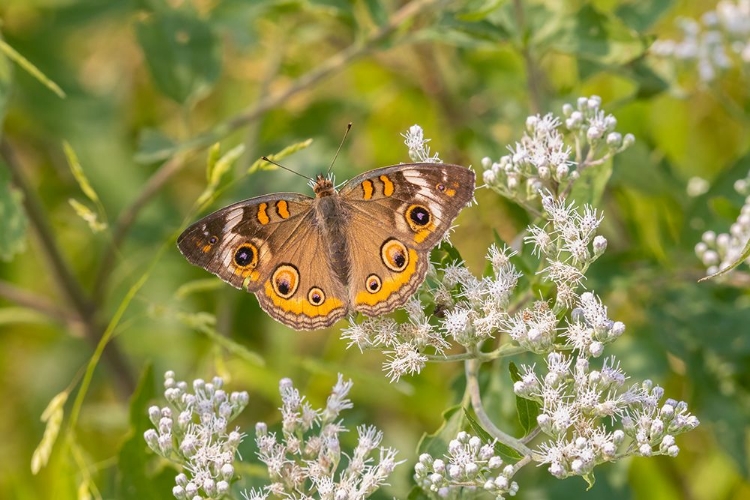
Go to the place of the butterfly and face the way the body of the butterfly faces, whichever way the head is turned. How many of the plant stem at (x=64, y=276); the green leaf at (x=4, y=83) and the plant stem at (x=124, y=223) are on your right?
0

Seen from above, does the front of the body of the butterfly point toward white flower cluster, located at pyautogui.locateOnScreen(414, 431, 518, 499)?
no

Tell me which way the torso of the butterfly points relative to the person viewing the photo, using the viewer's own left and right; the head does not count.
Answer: facing away from the viewer

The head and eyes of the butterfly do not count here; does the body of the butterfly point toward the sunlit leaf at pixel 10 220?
no

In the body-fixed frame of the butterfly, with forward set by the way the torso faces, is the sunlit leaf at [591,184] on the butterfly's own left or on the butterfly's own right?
on the butterfly's own right

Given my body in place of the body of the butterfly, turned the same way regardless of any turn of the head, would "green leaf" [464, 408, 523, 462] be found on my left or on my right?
on my right

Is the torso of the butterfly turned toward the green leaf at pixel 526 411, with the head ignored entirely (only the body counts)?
no

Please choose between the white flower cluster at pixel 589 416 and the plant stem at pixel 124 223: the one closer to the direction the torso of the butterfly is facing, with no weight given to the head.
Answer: the plant stem

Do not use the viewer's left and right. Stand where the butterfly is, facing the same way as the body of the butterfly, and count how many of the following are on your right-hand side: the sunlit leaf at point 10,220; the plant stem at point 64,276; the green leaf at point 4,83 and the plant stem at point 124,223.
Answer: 0
